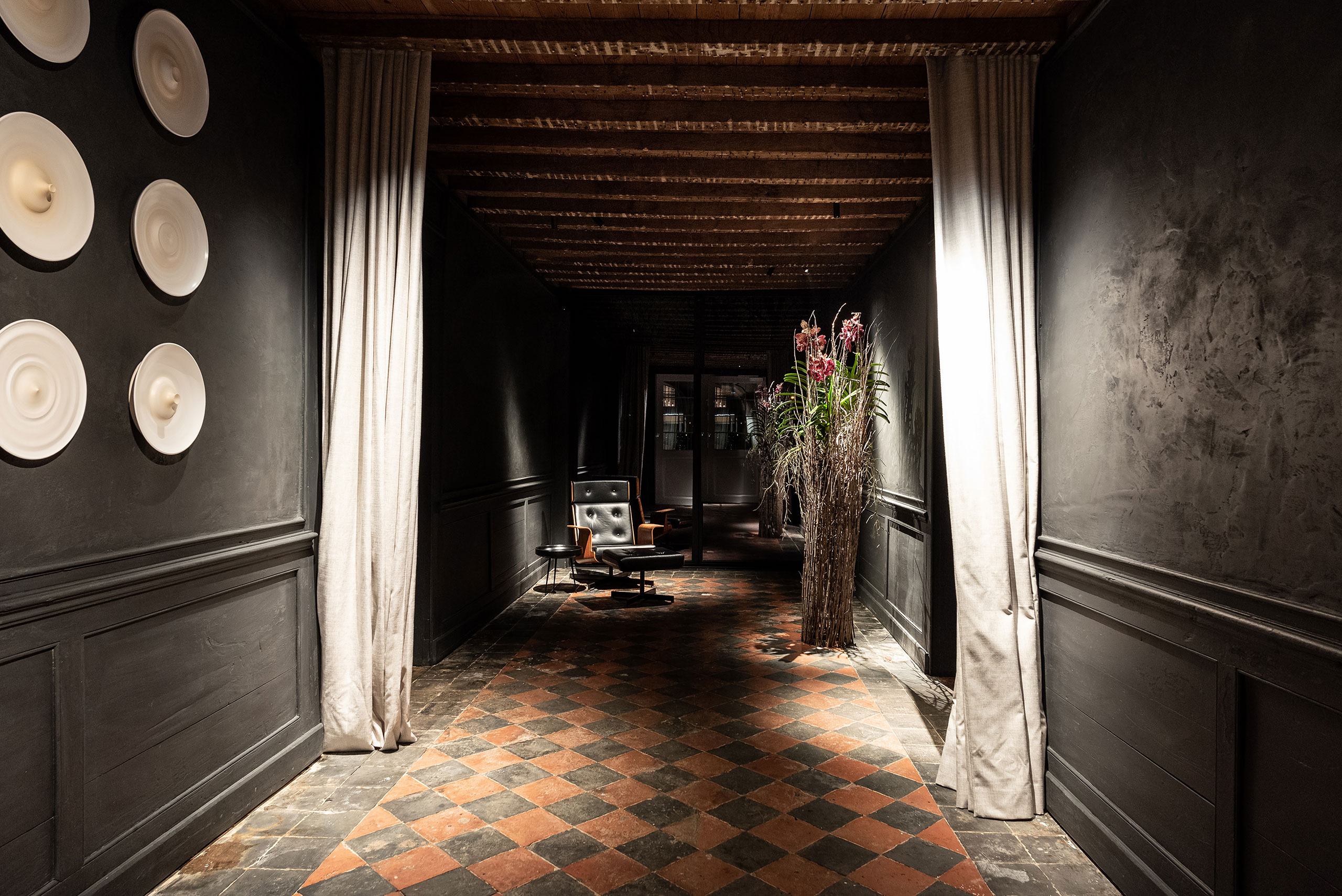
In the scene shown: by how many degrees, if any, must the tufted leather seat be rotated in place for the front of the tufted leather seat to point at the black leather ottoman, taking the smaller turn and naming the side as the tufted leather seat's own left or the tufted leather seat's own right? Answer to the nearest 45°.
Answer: approximately 45° to the tufted leather seat's own right

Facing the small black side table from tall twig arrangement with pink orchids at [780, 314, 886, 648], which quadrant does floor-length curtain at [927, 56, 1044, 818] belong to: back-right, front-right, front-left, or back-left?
back-left

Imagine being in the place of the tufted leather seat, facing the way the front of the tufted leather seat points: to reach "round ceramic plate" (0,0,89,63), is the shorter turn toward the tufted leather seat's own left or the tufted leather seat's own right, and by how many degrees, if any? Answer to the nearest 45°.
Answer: approximately 45° to the tufted leather seat's own right

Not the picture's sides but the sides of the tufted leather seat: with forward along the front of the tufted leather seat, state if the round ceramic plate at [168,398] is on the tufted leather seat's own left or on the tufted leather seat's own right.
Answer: on the tufted leather seat's own right

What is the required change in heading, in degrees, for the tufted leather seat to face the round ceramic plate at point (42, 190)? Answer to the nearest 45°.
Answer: approximately 45° to its right

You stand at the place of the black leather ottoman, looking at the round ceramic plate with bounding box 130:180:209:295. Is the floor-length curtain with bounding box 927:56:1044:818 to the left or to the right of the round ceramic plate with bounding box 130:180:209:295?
left

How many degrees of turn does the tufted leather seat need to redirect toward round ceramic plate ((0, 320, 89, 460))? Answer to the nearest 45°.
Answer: approximately 45° to its right

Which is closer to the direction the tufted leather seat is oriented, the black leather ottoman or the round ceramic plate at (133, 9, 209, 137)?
the black leather ottoman

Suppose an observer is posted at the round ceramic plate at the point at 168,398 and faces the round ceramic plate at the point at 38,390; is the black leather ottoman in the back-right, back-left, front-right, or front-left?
back-left

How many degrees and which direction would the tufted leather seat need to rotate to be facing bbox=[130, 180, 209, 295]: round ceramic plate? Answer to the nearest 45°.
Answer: approximately 45° to its right

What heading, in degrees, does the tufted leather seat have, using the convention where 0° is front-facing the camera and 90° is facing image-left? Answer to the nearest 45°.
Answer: approximately 315°
